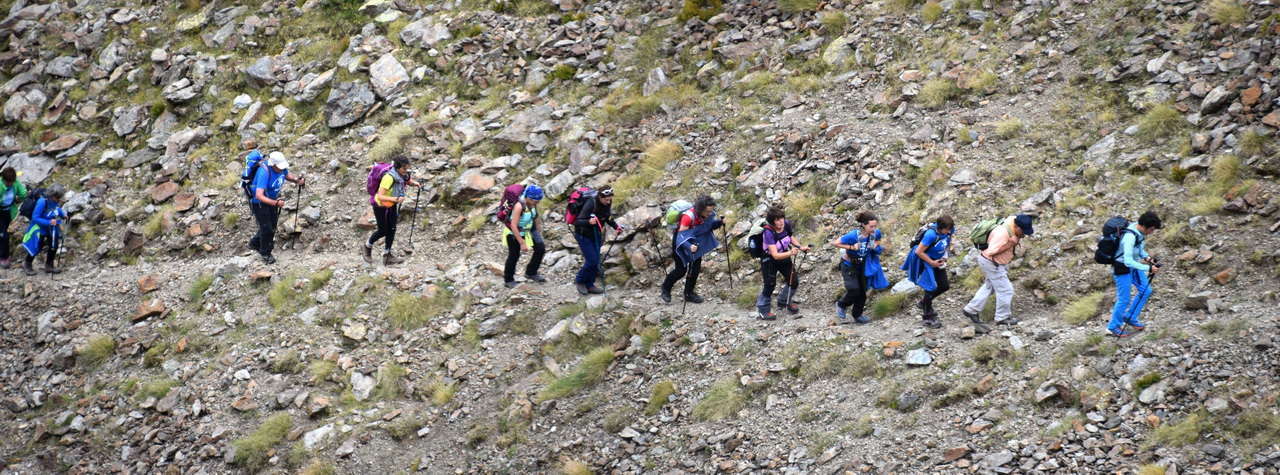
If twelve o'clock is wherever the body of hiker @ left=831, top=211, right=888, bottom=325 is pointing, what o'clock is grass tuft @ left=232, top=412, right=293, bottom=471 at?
The grass tuft is roughly at 4 o'clock from the hiker.

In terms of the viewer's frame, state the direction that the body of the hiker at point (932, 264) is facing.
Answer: to the viewer's right

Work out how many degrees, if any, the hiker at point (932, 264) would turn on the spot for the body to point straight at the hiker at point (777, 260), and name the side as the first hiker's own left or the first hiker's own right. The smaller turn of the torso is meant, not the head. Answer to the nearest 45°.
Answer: approximately 180°

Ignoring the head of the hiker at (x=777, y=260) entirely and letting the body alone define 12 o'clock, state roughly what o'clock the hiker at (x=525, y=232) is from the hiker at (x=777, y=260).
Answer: the hiker at (x=525, y=232) is roughly at 5 o'clock from the hiker at (x=777, y=260).

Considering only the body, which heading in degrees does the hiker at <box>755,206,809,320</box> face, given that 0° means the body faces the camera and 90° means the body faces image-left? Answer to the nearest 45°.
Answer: approximately 315°

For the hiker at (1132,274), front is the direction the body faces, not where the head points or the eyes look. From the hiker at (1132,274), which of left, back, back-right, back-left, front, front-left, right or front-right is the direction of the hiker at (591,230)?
back

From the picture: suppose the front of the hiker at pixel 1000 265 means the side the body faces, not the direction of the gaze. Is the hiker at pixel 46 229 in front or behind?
behind

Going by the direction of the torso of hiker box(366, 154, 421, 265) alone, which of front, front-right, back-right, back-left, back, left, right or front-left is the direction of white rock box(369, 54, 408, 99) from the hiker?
left

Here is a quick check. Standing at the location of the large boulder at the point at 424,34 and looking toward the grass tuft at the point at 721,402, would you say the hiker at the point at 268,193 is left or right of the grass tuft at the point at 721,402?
right

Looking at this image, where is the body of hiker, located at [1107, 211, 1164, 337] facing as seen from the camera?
to the viewer's right

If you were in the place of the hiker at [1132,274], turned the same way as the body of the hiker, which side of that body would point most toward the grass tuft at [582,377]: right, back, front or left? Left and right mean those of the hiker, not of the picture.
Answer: back

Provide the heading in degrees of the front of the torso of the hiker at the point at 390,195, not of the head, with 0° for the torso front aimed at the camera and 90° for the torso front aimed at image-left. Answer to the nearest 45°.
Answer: approximately 270°

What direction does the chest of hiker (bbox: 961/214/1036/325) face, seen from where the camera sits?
to the viewer's right

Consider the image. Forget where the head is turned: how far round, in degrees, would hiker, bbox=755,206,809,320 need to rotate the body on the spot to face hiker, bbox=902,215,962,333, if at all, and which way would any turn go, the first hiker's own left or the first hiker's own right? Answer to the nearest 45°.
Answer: approximately 45° to the first hiker's own left

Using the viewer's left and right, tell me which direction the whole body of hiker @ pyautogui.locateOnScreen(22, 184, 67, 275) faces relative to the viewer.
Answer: facing to the right of the viewer

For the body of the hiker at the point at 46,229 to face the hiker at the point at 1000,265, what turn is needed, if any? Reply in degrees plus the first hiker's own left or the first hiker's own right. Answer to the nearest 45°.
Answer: approximately 45° to the first hiker's own right
